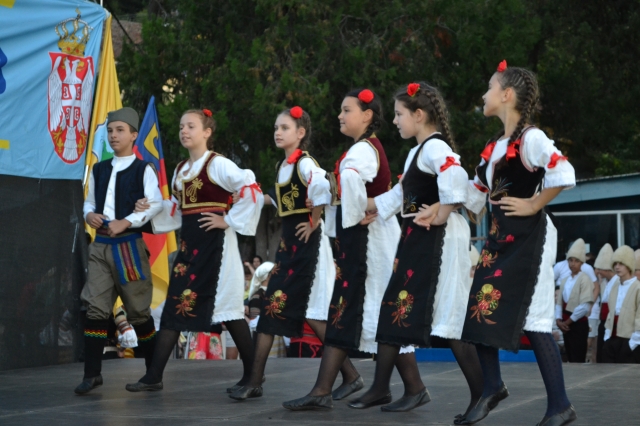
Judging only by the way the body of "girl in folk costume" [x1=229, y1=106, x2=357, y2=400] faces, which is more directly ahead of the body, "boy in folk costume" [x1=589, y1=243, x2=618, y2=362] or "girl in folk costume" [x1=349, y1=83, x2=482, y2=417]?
the girl in folk costume

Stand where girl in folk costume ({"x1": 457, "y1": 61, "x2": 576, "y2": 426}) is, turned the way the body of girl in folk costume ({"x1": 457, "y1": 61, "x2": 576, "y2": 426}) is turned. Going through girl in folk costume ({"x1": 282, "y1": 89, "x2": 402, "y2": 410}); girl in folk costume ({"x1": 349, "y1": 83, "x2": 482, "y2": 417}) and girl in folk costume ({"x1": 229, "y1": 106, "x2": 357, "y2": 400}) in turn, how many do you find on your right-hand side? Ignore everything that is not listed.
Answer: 3

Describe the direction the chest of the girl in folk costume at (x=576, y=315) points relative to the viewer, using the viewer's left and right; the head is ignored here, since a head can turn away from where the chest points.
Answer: facing the viewer and to the left of the viewer

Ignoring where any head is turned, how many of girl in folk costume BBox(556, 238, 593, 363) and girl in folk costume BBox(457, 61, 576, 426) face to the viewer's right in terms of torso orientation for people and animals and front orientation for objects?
0

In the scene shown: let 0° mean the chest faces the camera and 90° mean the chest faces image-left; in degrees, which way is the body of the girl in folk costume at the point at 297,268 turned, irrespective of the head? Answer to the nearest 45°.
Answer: approximately 45°

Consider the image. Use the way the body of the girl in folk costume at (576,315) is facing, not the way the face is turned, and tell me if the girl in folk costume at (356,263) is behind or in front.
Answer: in front

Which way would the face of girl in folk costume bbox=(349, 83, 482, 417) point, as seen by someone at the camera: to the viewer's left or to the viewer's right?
to the viewer's left

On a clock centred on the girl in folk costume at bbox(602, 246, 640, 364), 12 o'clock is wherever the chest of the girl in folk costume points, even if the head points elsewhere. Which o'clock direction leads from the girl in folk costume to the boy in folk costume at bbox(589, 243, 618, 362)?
The boy in folk costume is roughly at 4 o'clock from the girl in folk costume.

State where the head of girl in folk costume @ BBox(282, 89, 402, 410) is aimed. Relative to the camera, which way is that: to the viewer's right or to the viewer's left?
to the viewer's left

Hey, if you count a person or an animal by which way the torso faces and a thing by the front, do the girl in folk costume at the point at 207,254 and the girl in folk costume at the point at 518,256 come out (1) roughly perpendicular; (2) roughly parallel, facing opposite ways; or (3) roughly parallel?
roughly parallel

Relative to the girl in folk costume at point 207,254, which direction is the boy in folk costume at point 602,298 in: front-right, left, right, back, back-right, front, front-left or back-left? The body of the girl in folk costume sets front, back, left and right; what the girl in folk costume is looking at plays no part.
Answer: back

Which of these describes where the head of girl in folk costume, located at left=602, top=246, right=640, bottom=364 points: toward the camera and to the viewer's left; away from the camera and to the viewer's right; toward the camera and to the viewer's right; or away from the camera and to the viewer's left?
toward the camera and to the viewer's left

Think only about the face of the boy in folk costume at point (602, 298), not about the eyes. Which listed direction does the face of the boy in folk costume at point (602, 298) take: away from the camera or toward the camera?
toward the camera

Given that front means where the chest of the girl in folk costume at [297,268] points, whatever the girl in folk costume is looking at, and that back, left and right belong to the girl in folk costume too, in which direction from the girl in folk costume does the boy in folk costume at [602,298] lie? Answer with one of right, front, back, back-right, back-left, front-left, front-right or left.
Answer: back

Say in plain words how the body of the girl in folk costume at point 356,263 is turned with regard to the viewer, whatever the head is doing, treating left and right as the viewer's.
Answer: facing to the left of the viewer
